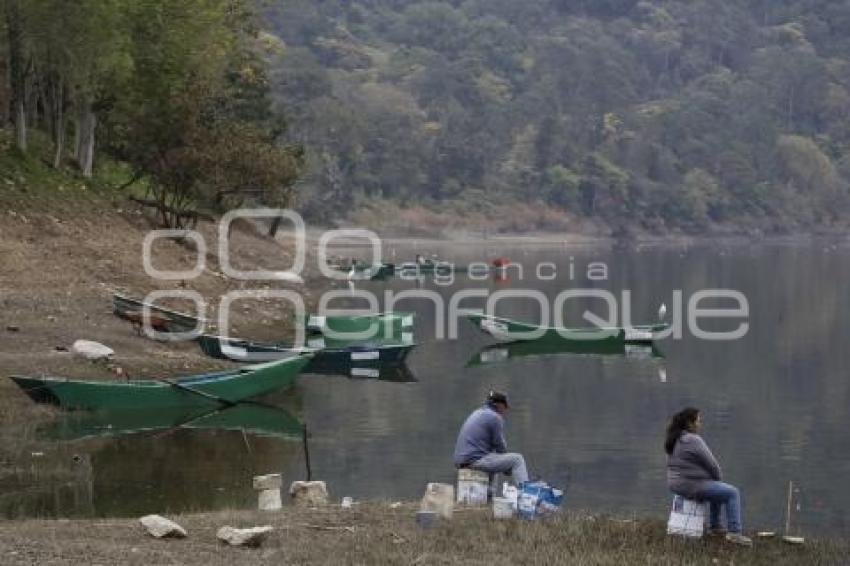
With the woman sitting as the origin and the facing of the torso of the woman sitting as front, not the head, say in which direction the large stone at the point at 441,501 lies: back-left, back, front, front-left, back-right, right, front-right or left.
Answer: back

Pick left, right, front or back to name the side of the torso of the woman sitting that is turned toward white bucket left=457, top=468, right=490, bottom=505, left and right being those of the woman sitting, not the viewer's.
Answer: back

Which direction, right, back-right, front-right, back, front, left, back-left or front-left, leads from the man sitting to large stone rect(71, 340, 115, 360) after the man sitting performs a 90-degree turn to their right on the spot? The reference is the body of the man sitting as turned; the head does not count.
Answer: back-right

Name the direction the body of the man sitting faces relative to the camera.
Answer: to the viewer's right

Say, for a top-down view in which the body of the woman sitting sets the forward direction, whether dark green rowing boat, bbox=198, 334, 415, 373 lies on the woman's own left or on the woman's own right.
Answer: on the woman's own left

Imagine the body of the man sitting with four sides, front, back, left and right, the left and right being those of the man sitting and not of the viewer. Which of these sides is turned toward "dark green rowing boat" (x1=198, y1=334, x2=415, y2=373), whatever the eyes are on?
left

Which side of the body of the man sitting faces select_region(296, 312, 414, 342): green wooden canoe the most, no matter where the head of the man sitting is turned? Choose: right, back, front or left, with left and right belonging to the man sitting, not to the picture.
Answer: left

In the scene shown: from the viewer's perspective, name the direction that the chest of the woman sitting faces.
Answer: to the viewer's right

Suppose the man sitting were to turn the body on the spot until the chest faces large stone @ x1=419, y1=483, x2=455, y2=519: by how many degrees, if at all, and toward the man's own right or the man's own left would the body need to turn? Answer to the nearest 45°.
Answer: approximately 90° to the man's own right
